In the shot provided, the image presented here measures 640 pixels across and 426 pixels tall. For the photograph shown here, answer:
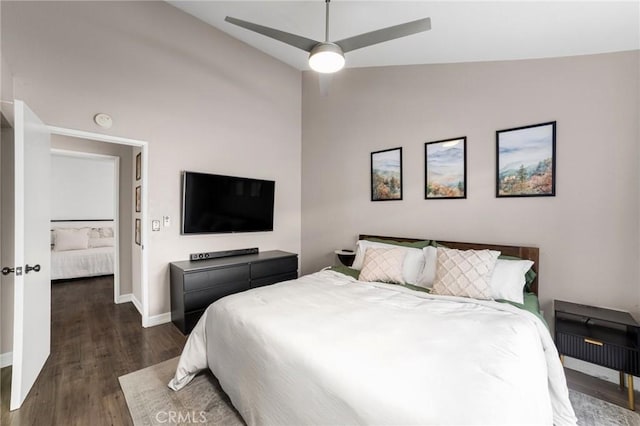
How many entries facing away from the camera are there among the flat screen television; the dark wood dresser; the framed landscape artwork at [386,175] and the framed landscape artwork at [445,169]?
0

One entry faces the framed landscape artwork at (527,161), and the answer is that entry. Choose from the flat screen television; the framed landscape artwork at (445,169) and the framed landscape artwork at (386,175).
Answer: the flat screen television

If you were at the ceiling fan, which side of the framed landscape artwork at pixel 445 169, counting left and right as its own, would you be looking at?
front

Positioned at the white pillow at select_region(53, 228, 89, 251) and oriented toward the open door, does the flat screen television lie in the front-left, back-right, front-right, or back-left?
front-left

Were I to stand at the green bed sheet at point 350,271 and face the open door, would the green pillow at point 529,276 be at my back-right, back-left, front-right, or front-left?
back-left

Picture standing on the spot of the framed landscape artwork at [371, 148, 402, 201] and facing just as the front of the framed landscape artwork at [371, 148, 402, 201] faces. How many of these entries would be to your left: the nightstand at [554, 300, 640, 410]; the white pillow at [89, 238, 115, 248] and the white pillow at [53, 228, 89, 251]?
1

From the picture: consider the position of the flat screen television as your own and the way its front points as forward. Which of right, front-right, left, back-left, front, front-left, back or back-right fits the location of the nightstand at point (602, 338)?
front

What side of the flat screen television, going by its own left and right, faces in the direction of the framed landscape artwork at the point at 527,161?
front

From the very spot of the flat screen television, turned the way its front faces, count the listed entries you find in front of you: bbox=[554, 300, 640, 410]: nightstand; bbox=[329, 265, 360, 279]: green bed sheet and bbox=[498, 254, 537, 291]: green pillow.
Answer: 3

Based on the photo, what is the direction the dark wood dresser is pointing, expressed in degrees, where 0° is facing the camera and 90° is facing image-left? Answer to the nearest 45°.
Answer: approximately 315°

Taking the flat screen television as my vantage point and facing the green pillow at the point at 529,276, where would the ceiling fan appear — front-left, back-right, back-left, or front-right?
front-right

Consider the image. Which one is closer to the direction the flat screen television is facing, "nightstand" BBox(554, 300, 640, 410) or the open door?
the nightstand

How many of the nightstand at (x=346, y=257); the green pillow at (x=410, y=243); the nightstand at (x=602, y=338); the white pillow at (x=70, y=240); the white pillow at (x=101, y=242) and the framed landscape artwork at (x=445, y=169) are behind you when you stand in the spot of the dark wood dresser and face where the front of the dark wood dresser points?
2

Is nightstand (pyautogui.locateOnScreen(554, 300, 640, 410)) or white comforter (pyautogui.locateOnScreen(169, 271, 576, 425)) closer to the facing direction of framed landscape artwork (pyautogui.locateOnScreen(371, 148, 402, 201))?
the white comforter

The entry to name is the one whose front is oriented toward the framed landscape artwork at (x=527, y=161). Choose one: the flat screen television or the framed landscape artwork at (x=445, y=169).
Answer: the flat screen television

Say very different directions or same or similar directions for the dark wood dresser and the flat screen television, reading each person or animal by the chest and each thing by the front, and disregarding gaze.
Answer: same or similar directions

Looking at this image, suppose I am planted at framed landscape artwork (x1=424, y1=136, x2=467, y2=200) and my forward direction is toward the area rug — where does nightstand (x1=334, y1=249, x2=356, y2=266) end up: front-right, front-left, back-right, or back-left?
front-right

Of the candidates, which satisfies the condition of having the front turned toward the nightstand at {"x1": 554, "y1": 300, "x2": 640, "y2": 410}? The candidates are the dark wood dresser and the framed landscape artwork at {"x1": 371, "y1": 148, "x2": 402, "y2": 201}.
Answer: the dark wood dresser
